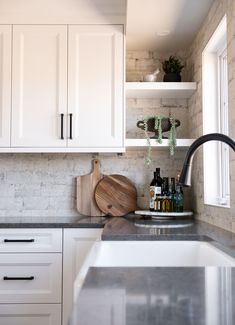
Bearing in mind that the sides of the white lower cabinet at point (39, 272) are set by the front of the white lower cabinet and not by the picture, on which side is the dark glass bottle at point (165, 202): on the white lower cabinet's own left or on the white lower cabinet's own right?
on the white lower cabinet's own left

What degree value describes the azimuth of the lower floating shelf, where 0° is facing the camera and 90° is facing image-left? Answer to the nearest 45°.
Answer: approximately 0°

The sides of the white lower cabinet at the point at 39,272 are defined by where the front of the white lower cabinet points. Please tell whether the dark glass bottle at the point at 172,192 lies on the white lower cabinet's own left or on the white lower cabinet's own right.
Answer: on the white lower cabinet's own left

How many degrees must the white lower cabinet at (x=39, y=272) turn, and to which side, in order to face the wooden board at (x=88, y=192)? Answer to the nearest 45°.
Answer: approximately 135° to its left

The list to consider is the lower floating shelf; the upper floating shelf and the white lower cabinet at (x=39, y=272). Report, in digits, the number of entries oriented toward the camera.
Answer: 3

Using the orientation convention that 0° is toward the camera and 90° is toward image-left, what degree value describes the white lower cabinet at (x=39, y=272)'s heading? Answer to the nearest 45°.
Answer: approximately 0°

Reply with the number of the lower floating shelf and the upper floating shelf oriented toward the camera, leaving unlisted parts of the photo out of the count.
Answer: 2
